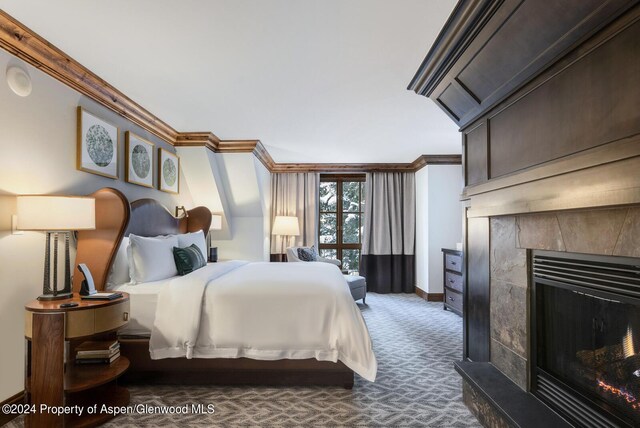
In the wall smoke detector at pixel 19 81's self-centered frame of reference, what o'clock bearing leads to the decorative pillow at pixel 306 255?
The decorative pillow is roughly at 10 o'clock from the wall smoke detector.

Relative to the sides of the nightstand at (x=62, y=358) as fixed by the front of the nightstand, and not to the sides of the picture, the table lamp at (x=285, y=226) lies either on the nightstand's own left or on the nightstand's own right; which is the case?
on the nightstand's own left

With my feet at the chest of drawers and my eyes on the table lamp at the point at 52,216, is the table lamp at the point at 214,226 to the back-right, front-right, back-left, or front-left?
front-right

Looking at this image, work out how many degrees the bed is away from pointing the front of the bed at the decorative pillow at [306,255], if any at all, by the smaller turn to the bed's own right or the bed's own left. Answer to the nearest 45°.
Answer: approximately 45° to the bed's own left

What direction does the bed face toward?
to the viewer's right

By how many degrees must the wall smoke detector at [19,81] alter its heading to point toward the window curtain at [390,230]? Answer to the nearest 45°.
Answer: approximately 45° to its left

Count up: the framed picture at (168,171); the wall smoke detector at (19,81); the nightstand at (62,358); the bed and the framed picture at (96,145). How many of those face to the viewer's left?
0

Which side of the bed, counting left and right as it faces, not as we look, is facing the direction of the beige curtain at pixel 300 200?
left

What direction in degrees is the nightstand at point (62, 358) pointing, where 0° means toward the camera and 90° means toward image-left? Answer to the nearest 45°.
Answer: approximately 315°

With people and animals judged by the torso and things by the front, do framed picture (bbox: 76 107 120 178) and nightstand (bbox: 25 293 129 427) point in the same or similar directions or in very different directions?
same or similar directions

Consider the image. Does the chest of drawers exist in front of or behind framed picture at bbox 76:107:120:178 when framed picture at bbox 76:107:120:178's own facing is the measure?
in front

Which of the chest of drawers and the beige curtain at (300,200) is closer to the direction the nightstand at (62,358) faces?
the chest of drawers

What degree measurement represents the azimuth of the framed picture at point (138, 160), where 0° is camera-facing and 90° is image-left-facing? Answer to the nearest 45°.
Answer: approximately 315°

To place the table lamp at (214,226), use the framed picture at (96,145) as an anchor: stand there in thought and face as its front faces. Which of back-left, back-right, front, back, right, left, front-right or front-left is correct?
left
